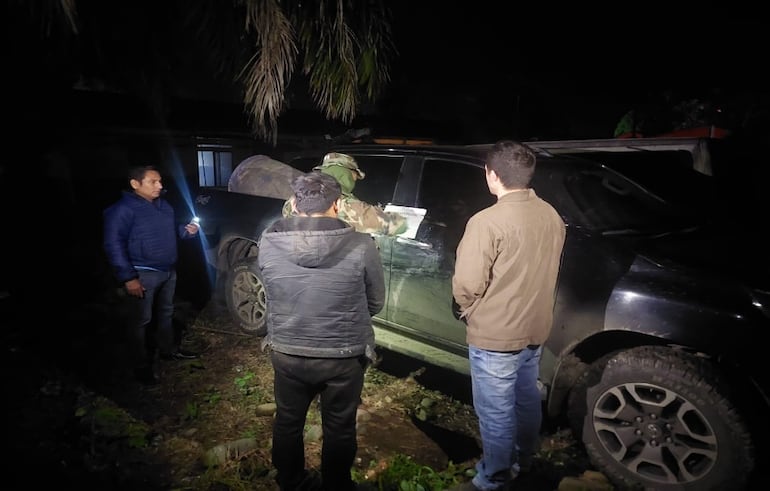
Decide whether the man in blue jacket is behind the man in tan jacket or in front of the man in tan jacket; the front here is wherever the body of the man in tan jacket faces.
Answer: in front

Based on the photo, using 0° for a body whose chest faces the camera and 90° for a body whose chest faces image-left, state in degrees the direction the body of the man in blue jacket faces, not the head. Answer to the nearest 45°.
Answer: approximately 315°

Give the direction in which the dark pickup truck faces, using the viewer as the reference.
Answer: facing the viewer and to the right of the viewer

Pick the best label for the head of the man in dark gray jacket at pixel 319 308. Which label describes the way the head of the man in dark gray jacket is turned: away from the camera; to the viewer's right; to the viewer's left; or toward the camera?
away from the camera

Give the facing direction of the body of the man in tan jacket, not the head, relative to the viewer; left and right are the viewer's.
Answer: facing away from the viewer and to the left of the viewer

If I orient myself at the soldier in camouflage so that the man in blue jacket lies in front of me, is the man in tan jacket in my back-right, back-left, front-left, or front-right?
back-left

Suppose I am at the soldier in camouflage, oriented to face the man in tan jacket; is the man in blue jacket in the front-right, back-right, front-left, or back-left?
back-right

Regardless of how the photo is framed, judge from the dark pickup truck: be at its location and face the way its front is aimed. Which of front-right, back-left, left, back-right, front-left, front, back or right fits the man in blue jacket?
back-right

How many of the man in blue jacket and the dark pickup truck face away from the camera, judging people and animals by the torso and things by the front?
0

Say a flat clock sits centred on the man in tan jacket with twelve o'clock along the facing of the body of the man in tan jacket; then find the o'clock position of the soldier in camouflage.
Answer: The soldier in camouflage is roughly at 12 o'clock from the man in tan jacket.

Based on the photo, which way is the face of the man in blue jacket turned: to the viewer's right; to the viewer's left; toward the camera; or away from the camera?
to the viewer's right

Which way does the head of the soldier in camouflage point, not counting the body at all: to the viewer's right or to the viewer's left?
to the viewer's right

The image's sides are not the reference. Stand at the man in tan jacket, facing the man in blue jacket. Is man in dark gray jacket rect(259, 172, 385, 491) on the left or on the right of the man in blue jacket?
left

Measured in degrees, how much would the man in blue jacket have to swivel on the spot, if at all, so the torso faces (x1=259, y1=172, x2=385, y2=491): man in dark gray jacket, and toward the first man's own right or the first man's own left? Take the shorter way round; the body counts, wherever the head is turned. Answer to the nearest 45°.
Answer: approximately 45° to the first man's own right

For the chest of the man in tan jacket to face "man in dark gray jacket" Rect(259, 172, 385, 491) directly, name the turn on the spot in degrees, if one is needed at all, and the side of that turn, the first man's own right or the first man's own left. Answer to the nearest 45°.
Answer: approximately 90° to the first man's own left
